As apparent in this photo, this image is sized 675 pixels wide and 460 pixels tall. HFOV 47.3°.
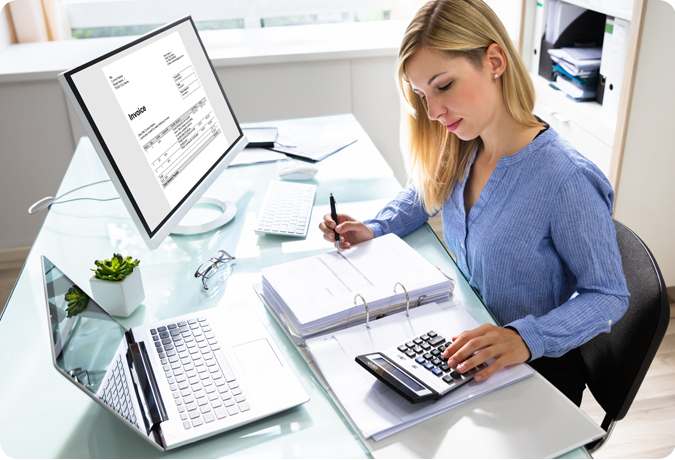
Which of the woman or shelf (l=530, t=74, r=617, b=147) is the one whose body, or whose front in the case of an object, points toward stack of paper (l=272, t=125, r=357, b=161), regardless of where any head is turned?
the shelf

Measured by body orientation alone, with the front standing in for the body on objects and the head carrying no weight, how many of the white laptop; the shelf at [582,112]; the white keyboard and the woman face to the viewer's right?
2

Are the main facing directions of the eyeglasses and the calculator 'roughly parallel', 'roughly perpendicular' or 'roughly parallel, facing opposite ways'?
roughly perpendicular

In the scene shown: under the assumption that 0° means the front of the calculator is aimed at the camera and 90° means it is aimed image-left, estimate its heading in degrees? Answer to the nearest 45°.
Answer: approximately 225°

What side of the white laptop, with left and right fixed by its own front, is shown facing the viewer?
right

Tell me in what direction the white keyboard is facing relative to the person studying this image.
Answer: facing to the right of the viewer

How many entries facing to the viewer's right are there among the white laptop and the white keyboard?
2

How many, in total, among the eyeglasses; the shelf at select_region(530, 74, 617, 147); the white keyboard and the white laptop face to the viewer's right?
2

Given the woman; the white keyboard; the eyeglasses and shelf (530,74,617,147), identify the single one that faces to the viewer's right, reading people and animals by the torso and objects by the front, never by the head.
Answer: the white keyboard

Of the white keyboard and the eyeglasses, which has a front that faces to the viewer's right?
the white keyboard

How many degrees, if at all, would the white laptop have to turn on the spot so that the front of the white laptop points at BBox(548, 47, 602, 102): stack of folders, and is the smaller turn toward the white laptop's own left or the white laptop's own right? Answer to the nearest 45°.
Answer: approximately 45° to the white laptop's own left
